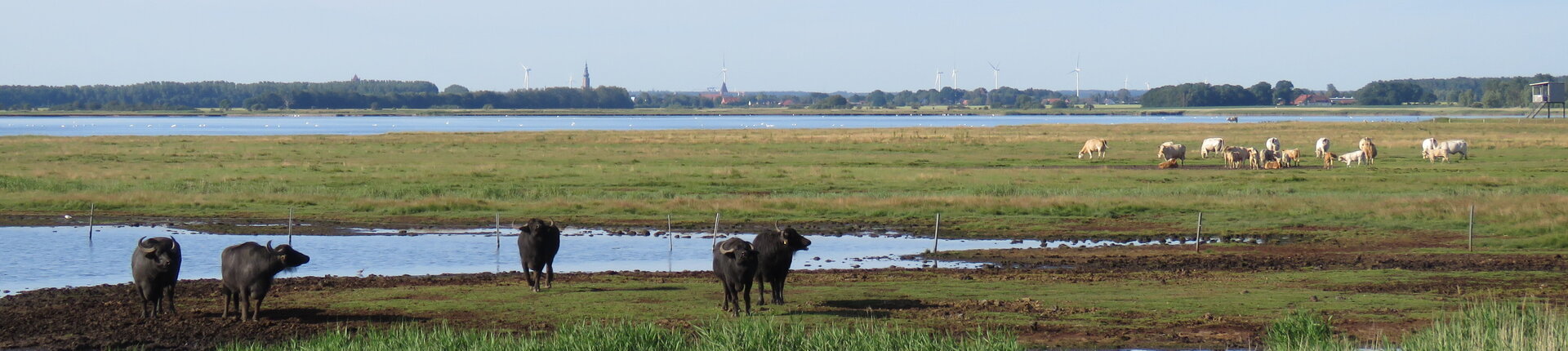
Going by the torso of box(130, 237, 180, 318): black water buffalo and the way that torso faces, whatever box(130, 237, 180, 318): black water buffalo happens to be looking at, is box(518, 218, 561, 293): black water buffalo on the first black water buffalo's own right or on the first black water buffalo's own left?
on the first black water buffalo's own left

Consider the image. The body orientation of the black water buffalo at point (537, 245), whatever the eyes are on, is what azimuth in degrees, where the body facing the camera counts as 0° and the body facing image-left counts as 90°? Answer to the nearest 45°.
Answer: approximately 0°

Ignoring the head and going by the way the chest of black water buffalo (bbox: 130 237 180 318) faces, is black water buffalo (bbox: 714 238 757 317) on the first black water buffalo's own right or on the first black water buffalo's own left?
on the first black water buffalo's own left

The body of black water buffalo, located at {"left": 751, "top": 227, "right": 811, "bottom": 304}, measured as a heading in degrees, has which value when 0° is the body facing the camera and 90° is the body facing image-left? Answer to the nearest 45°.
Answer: approximately 315°

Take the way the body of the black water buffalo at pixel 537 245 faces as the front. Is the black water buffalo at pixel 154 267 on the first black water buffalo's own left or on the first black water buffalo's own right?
on the first black water buffalo's own right

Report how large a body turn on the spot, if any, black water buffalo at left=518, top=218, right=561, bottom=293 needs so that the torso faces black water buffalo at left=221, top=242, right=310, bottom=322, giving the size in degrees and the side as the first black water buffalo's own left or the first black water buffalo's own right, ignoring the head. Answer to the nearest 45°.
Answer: approximately 45° to the first black water buffalo's own right

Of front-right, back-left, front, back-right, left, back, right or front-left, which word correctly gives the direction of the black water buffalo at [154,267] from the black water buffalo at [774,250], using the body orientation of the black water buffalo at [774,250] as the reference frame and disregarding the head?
back-right

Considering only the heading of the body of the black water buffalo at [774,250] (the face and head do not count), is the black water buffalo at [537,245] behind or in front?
behind

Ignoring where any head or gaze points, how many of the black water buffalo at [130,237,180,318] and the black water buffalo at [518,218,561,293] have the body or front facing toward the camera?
2

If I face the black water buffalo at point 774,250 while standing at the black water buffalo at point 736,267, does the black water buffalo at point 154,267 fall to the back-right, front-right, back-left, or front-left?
back-left

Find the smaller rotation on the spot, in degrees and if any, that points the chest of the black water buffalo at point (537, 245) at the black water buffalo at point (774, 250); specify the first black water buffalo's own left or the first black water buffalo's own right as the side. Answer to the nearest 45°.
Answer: approximately 45° to the first black water buffalo's own left
